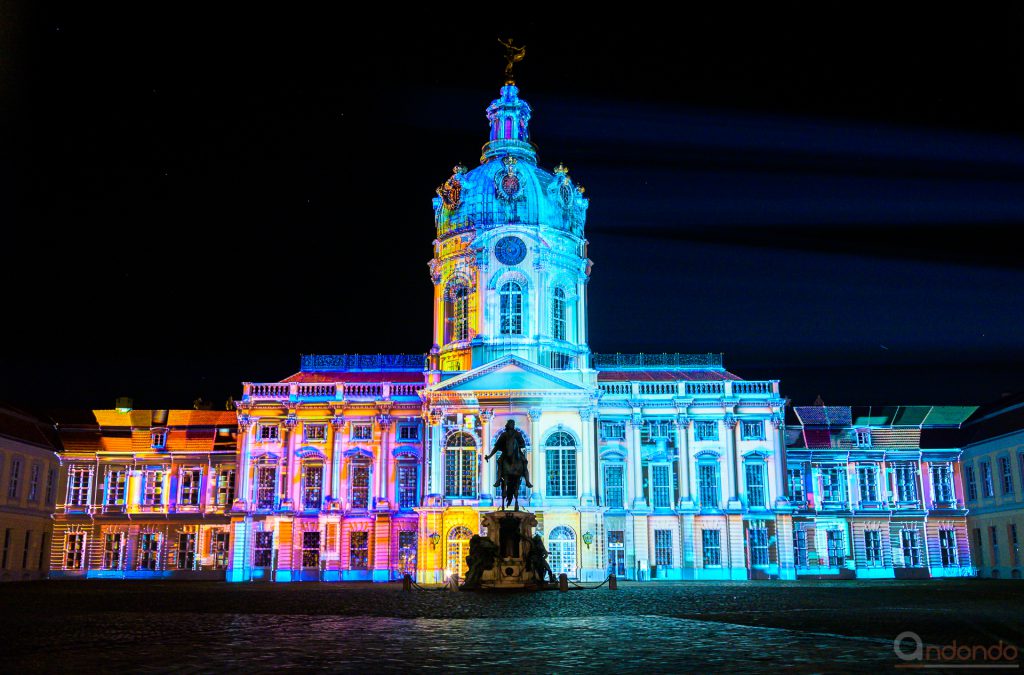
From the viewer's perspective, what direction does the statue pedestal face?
toward the camera
